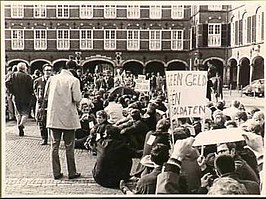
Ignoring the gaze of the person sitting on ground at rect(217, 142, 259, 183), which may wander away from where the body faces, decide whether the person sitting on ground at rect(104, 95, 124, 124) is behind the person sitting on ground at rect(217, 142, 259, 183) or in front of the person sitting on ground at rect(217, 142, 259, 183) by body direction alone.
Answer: in front

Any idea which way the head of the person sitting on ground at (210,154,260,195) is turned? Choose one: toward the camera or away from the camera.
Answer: away from the camera

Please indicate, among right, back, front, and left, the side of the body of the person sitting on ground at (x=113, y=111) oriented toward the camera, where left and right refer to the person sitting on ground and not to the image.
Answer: back

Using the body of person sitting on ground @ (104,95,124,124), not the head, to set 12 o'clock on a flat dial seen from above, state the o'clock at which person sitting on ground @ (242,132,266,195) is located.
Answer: person sitting on ground @ (242,132,266,195) is roughly at 5 o'clock from person sitting on ground @ (104,95,124,124).
